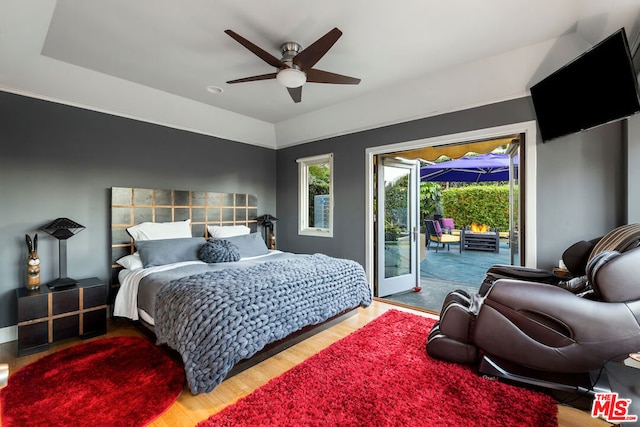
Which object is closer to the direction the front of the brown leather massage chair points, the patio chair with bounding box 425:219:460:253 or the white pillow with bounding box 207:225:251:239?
the white pillow

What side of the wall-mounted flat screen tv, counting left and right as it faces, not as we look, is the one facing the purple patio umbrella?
right

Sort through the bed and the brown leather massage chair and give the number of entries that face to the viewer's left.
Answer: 1

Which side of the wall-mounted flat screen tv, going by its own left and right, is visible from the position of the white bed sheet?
front

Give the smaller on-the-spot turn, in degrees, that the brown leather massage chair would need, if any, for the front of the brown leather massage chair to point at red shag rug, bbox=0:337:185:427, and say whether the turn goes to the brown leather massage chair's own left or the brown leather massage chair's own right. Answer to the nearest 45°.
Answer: approximately 45° to the brown leather massage chair's own left

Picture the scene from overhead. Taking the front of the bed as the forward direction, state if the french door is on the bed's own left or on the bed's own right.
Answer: on the bed's own left

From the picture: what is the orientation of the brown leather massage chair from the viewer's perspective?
to the viewer's left

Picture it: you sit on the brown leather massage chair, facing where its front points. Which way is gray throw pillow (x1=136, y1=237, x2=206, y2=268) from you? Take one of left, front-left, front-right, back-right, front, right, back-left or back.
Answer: front

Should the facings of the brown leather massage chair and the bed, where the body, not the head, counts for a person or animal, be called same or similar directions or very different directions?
very different directions

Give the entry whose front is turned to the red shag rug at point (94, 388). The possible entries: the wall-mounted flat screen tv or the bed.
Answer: the wall-mounted flat screen tv

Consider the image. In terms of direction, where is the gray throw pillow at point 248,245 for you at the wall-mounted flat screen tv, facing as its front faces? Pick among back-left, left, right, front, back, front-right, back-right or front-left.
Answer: front-right

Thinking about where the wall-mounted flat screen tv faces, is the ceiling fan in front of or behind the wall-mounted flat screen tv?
in front

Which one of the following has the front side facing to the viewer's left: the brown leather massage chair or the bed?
the brown leather massage chair

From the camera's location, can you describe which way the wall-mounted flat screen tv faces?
facing the viewer and to the left of the viewer

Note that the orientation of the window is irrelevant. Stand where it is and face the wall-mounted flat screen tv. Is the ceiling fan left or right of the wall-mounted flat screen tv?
right

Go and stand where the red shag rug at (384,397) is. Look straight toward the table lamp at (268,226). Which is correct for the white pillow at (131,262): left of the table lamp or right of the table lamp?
left

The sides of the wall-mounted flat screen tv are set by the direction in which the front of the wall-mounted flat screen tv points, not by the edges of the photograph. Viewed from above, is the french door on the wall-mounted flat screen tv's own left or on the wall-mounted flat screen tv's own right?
on the wall-mounted flat screen tv's own right
